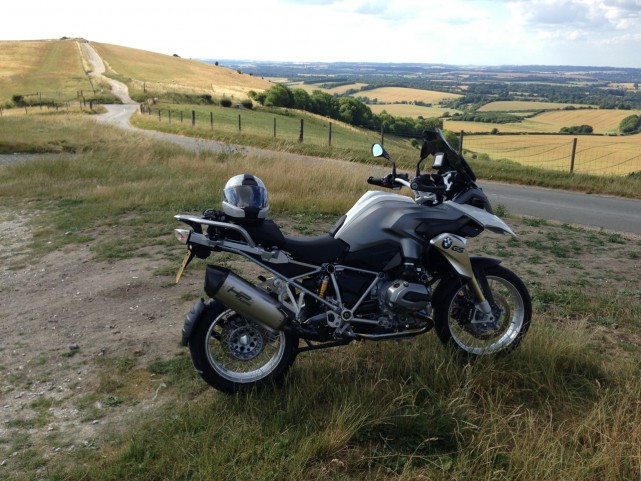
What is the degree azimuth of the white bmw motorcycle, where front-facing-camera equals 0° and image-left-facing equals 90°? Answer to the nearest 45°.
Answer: approximately 270°

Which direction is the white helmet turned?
toward the camera

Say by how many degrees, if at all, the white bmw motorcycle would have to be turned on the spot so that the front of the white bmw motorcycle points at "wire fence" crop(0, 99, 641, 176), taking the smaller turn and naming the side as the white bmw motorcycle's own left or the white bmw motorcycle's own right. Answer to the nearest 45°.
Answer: approximately 90° to the white bmw motorcycle's own left

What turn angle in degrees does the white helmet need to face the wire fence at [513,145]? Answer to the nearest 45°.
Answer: approximately 135° to its left
